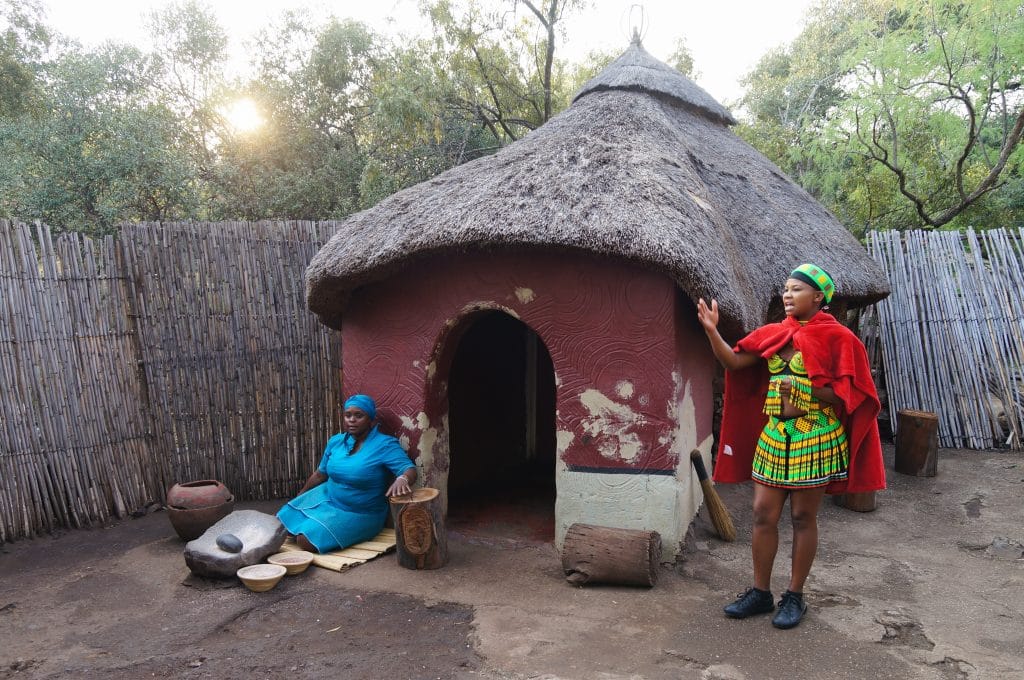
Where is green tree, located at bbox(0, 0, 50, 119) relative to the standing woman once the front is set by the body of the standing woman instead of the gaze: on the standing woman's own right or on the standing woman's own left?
on the standing woman's own right

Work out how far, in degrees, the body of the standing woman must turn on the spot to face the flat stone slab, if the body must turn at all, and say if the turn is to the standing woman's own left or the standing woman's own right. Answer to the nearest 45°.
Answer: approximately 45° to the standing woman's own right

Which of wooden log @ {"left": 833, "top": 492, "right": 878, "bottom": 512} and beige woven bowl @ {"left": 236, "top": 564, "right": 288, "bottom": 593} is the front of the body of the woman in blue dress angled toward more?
the beige woven bowl

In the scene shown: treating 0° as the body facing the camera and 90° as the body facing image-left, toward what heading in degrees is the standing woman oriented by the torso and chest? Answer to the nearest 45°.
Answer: approximately 45°

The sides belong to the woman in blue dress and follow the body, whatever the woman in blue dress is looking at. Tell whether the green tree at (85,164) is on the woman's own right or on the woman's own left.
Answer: on the woman's own right

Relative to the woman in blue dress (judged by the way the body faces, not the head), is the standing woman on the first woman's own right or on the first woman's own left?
on the first woman's own left

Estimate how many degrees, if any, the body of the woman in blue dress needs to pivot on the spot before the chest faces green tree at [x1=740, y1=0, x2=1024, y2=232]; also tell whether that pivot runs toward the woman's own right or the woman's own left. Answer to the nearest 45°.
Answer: approximately 180°

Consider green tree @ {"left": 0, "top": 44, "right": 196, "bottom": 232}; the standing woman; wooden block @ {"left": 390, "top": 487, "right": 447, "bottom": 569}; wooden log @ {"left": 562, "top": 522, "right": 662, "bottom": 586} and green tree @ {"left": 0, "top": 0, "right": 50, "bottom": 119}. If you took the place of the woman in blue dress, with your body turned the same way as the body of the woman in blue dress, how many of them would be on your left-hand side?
3

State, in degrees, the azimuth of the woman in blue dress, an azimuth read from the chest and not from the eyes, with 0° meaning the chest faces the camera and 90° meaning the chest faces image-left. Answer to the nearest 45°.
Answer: approximately 45°

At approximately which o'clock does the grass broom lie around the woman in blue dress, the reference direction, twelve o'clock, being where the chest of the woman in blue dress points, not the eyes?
The grass broom is roughly at 8 o'clock from the woman in blue dress.

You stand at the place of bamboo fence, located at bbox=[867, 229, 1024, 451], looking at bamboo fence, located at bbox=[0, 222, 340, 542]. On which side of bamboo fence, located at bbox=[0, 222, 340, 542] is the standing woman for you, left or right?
left
